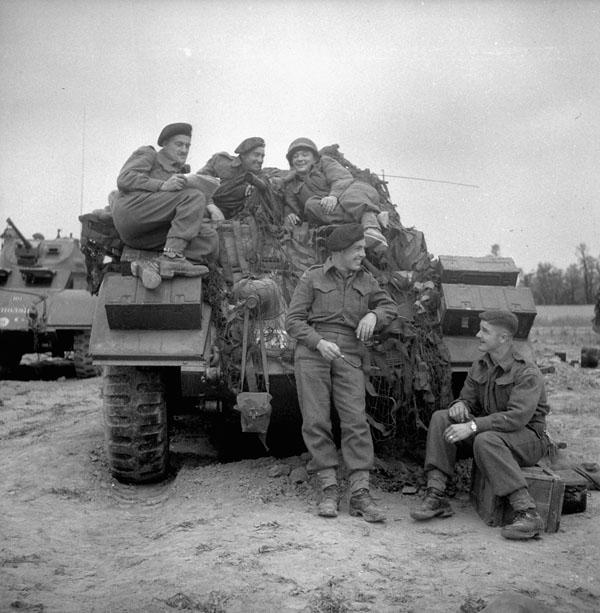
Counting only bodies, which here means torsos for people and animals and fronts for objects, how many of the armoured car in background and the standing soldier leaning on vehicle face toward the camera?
2

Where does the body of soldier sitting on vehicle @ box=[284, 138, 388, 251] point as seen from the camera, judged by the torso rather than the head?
toward the camera

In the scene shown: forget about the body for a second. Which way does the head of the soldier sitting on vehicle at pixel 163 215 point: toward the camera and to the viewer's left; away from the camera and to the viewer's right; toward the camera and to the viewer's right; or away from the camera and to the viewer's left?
toward the camera and to the viewer's right

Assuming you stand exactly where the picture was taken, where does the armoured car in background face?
facing the viewer

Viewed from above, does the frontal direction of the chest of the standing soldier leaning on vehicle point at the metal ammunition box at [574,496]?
no

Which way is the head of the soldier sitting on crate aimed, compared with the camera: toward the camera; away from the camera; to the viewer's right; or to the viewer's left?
to the viewer's left

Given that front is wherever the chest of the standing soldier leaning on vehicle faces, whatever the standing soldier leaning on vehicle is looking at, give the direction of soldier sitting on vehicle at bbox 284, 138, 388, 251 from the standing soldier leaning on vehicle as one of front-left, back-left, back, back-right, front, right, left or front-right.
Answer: back

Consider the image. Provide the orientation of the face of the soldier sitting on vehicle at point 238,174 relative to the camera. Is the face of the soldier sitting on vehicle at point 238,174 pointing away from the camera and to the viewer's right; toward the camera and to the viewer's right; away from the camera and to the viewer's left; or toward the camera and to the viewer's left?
toward the camera and to the viewer's right

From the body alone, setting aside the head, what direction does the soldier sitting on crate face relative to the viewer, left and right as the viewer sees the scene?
facing the viewer and to the left of the viewer

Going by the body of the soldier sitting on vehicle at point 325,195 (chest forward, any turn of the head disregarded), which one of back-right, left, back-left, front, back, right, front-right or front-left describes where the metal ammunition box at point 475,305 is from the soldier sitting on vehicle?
front-left

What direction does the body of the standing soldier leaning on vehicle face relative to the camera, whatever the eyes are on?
toward the camera

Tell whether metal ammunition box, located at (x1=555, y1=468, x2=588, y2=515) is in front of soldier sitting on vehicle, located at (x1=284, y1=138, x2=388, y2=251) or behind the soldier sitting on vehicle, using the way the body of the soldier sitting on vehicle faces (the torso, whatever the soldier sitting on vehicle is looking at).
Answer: in front

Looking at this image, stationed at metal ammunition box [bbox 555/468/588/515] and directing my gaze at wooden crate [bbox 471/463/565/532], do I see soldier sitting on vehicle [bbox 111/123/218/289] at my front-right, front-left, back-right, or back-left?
front-right

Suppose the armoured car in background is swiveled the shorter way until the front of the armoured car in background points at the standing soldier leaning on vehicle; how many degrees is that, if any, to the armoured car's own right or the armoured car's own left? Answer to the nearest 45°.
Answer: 0° — it already faces them

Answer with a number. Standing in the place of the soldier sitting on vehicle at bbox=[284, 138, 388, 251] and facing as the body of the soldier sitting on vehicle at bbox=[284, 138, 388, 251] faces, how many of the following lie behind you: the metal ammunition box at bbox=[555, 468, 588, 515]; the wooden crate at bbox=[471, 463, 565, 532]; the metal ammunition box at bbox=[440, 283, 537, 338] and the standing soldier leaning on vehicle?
0

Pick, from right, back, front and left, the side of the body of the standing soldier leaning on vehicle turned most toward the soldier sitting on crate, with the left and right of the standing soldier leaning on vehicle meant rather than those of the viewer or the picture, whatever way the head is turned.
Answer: left
